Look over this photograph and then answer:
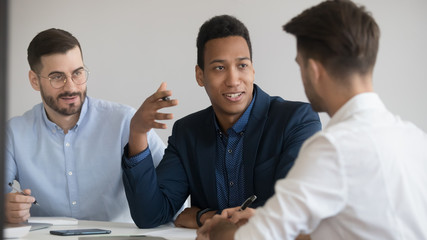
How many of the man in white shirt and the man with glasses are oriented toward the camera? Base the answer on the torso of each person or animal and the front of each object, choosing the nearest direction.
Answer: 1

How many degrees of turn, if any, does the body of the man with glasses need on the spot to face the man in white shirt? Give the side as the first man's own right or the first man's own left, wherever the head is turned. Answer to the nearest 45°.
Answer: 0° — they already face them

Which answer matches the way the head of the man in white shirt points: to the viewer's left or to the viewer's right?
to the viewer's left

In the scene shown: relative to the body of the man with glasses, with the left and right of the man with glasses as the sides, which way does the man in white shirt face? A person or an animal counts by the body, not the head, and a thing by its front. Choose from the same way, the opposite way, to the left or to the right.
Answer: the opposite way

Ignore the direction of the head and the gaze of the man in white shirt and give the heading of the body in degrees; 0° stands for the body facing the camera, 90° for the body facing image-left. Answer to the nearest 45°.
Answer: approximately 135°

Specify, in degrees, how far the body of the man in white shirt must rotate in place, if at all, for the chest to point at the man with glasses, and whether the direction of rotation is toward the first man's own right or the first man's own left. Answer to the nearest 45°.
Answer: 0° — they already face them

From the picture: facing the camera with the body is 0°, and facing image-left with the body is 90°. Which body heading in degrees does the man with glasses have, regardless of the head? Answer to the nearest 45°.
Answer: approximately 0°
